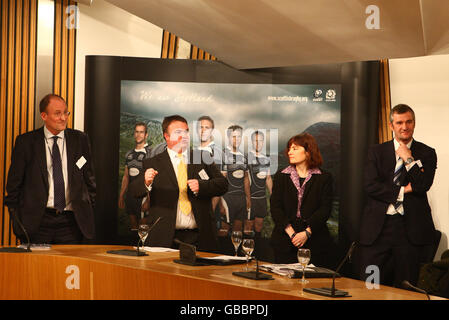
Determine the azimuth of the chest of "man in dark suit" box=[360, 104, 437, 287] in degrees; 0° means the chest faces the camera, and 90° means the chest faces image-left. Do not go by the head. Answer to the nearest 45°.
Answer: approximately 0°

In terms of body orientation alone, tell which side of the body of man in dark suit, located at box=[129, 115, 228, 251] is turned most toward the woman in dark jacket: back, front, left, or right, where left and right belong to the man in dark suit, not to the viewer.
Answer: left

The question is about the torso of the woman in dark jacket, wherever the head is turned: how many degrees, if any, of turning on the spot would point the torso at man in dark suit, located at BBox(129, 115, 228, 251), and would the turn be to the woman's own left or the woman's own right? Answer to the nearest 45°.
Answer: approximately 90° to the woman's own right

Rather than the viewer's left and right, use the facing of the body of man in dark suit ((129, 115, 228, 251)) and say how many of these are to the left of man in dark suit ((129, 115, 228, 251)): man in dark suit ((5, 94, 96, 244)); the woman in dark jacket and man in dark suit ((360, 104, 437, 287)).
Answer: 2

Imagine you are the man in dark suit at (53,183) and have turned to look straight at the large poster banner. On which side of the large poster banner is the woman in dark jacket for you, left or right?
right

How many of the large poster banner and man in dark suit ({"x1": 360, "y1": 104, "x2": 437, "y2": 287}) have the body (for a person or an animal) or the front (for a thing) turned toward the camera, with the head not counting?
2

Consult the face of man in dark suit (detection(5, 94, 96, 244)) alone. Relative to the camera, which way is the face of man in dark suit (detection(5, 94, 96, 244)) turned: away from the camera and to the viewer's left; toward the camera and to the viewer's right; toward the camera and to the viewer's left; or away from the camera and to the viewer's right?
toward the camera and to the viewer's right

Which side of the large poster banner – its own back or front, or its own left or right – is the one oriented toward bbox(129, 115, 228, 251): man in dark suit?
front

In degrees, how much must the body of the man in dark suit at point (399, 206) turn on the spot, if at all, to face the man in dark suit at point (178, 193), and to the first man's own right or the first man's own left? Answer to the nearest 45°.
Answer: approximately 90° to the first man's own right

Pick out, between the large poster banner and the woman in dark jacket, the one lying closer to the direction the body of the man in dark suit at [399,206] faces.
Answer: the woman in dark jacket

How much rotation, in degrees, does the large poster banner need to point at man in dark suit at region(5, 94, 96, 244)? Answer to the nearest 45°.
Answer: approximately 45° to its right

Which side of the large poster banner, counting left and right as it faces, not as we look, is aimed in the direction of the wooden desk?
front

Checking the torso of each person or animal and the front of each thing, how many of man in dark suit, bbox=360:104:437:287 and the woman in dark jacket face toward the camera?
2
